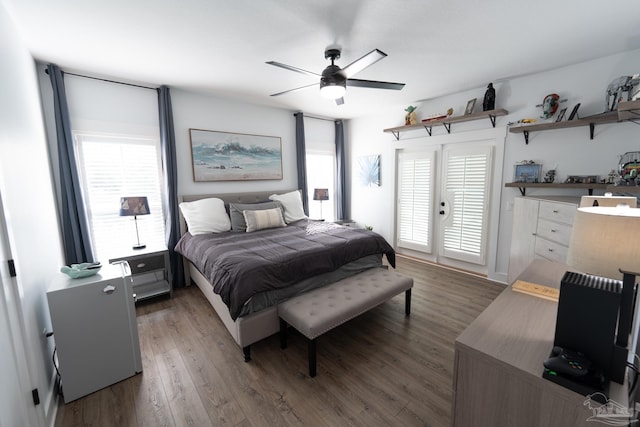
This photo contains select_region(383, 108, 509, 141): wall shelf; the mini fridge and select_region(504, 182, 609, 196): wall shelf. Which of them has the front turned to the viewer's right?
the mini fridge

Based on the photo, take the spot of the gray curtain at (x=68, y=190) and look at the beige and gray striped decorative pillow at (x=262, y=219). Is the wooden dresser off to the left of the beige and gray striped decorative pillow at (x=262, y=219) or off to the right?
right

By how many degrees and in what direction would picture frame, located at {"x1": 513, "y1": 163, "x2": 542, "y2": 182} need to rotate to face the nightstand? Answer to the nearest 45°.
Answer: approximately 45° to its right

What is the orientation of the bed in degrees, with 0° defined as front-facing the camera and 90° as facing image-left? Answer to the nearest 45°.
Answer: approximately 315°

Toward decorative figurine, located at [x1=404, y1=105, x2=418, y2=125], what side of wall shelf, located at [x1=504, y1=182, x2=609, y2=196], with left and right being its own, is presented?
right

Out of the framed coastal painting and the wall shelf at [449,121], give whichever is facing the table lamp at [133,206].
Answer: the wall shelf

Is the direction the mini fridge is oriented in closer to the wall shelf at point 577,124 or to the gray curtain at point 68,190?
the wall shelf

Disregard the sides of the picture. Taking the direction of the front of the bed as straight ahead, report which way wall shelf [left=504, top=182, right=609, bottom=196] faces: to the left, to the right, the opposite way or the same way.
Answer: to the right

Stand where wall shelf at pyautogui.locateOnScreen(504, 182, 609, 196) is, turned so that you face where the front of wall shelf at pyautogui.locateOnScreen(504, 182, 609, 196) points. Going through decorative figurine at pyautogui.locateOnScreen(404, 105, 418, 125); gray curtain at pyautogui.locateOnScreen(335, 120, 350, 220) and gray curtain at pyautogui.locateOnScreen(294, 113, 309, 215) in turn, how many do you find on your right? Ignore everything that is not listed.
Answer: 3
